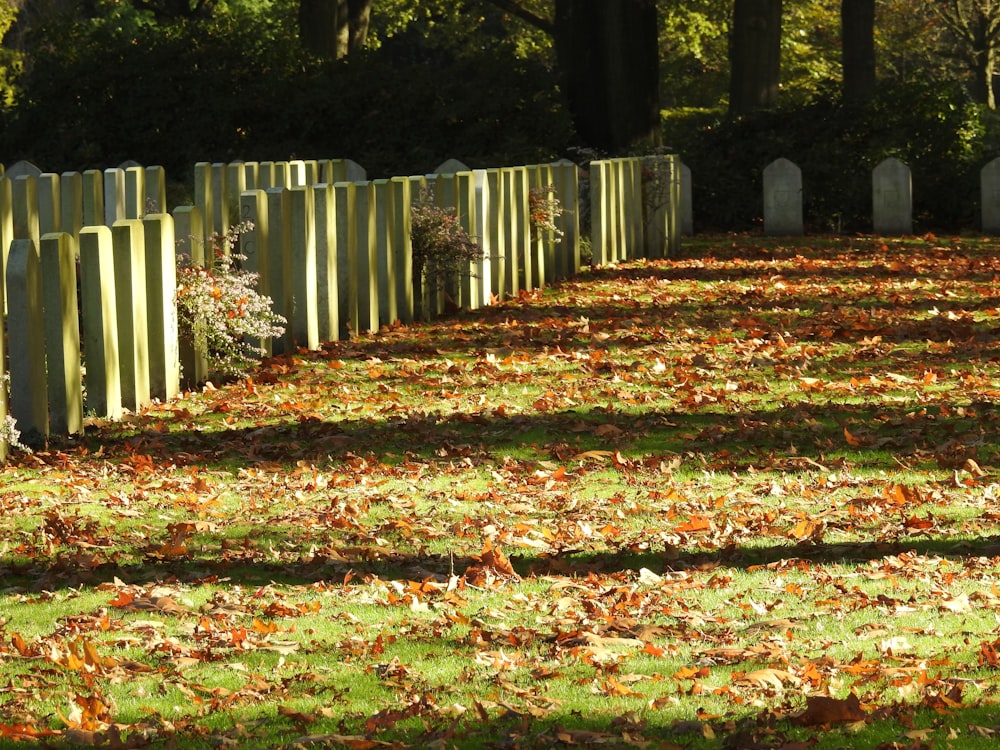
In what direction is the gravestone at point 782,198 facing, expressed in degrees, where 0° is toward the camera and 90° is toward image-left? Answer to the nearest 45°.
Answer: approximately 0°

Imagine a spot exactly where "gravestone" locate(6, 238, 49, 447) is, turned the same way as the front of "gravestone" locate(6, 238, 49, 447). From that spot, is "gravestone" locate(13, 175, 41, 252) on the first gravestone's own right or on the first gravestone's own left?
on the first gravestone's own left

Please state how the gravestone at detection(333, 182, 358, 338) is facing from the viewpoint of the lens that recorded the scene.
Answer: facing to the right of the viewer

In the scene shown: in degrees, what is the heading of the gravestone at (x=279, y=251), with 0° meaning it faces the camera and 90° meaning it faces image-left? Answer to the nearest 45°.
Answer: approximately 270°

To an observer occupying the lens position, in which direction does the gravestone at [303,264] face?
facing to the right of the viewer

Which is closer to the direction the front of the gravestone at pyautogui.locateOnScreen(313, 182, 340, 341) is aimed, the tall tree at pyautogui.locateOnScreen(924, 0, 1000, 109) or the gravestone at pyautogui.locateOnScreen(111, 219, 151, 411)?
the tall tree

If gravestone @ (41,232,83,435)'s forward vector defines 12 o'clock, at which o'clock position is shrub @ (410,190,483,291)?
The shrub is roughly at 10 o'clock from the gravestone.

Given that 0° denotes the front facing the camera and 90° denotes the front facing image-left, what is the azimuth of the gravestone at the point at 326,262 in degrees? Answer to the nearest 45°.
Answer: approximately 270°

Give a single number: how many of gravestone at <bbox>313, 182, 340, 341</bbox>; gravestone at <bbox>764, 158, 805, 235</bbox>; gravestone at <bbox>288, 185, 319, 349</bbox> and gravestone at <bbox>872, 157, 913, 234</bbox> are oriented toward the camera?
2

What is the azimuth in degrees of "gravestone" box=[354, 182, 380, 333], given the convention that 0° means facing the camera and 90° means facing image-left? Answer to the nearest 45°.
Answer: approximately 270°

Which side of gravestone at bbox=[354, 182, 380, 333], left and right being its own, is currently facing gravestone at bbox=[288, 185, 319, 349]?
right
